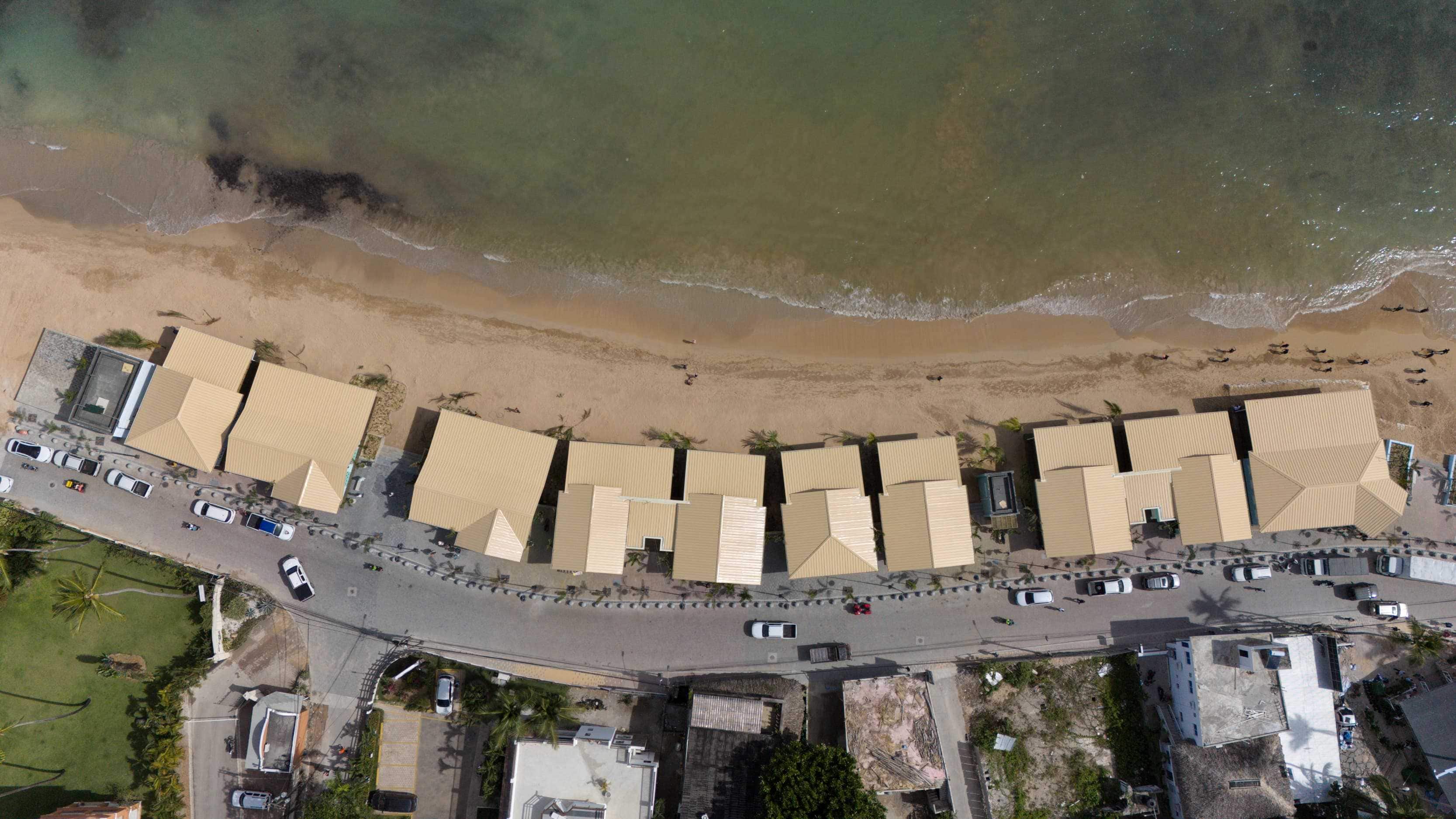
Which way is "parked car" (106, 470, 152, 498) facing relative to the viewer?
to the viewer's left

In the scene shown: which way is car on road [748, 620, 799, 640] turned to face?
to the viewer's left

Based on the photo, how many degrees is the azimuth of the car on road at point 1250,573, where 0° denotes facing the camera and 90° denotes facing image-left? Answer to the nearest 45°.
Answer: approximately 90°

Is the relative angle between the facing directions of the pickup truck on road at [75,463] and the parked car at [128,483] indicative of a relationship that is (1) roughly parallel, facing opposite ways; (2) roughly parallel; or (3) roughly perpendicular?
roughly parallel

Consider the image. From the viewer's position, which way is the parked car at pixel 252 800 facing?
facing to the left of the viewer

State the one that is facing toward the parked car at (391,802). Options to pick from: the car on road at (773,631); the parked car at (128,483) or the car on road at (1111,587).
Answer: the car on road at (773,631)

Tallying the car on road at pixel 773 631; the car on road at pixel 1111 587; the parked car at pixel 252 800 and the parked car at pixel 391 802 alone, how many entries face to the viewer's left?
3

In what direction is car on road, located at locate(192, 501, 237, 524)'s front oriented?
to the viewer's left

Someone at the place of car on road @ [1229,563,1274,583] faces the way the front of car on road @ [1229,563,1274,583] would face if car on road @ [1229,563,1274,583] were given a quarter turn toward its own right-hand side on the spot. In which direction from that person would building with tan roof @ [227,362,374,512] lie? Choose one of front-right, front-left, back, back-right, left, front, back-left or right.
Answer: back-left

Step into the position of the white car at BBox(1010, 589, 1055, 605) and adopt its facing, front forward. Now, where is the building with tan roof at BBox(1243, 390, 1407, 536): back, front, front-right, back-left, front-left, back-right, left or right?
back
